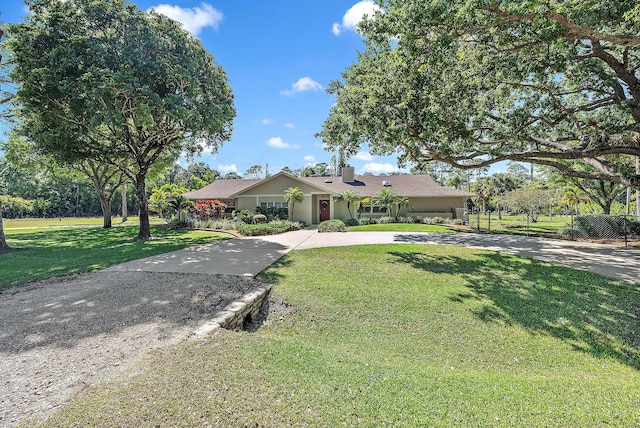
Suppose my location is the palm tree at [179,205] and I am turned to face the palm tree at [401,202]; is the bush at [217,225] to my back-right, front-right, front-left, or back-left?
front-right

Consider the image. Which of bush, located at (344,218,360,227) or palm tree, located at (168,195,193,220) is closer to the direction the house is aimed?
the bush

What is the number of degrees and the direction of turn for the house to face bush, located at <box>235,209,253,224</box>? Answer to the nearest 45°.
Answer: approximately 45° to its right

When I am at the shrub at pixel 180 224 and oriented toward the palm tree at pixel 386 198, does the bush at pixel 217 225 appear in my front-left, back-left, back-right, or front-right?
front-right

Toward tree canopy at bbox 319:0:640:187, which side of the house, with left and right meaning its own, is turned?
front

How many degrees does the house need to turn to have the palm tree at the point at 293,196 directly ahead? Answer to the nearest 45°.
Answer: approximately 45° to its right

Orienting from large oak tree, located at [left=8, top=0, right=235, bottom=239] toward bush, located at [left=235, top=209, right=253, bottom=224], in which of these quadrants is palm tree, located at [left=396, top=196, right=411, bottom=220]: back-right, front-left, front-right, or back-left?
front-right

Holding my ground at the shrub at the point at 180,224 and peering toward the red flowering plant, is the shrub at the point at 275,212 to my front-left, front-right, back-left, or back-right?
front-right

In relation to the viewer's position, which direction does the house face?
facing the viewer

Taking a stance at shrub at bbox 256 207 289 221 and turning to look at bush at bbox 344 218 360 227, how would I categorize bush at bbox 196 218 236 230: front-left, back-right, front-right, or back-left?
back-right

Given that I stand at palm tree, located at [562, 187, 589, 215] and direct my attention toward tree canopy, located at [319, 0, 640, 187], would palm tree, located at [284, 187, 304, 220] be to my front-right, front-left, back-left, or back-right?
front-right

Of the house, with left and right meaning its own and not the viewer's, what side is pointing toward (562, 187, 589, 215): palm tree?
left

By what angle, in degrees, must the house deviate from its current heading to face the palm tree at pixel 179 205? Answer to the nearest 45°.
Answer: approximately 90° to its right

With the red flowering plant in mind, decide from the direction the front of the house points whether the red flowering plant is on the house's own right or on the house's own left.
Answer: on the house's own right
